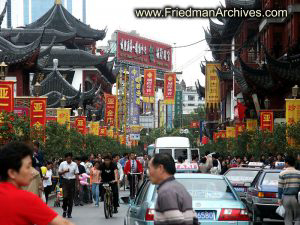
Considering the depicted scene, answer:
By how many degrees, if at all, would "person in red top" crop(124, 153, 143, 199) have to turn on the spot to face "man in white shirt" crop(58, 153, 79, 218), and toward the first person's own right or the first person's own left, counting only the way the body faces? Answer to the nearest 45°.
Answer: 0° — they already face them

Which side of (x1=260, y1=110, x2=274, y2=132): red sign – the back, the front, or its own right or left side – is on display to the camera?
front

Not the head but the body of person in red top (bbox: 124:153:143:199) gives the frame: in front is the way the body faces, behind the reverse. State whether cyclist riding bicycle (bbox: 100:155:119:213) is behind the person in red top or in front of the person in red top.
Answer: in front

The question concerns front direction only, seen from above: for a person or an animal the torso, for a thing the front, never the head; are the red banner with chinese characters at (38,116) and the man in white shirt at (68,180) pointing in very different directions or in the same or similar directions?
same or similar directions

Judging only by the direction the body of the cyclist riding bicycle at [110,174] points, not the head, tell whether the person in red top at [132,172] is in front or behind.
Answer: behind

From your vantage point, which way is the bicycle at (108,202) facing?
toward the camera

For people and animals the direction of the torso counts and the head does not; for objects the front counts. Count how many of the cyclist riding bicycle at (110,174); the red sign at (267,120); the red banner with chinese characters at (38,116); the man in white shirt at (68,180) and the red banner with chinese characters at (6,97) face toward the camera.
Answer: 5

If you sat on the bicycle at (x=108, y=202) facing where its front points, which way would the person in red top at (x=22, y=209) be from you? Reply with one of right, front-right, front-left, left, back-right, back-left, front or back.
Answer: front

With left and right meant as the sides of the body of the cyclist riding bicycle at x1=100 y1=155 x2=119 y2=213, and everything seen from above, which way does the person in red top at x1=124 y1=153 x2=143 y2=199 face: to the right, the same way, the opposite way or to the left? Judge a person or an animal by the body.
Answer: the same way

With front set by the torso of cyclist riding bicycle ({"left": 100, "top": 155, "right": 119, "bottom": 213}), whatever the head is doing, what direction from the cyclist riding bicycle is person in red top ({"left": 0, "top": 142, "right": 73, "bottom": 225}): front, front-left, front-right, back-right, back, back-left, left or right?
front

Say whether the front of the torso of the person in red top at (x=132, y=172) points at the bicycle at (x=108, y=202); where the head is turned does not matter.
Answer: yes

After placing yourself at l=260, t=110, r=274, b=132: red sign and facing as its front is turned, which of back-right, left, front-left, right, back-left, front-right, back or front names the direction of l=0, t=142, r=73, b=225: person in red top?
front

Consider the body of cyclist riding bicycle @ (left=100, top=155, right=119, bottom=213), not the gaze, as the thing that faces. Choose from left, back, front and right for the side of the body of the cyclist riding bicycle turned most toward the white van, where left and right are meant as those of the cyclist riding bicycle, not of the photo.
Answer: back

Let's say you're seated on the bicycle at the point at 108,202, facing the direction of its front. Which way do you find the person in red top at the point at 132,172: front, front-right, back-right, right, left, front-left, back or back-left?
back

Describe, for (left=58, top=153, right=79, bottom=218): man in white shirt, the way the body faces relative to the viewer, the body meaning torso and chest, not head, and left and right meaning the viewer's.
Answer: facing the viewer

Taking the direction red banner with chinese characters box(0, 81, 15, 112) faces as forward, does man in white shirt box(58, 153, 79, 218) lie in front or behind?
in front

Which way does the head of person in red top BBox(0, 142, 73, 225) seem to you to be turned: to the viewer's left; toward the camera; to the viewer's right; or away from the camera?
to the viewer's right
